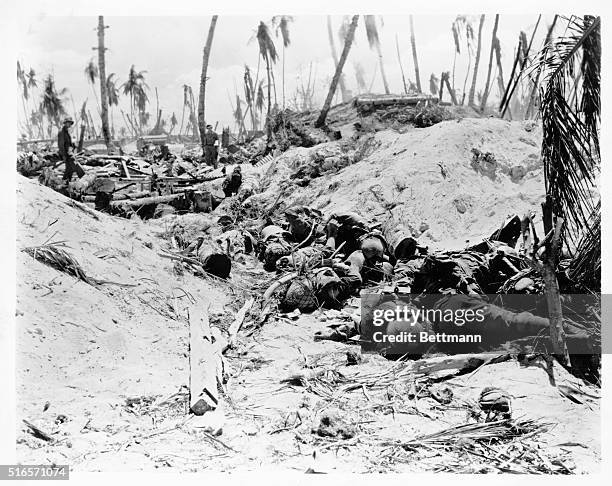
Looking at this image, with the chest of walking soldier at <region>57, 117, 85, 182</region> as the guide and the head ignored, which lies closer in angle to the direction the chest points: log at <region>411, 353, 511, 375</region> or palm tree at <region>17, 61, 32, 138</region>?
the log

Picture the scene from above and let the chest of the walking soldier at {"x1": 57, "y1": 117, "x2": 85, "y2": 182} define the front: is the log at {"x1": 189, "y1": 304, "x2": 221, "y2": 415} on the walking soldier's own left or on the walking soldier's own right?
on the walking soldier's own right

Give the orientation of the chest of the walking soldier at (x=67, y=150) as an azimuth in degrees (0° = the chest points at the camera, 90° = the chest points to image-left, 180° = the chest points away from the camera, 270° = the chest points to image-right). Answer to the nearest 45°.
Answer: approximately 270°

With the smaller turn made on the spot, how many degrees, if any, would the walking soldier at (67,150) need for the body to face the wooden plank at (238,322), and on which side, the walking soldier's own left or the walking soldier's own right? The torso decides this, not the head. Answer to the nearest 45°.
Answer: approximately 45° to the walking soldier's own right

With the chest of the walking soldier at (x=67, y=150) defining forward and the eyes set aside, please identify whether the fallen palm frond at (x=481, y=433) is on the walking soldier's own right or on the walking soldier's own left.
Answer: on the walking soldier's own right
